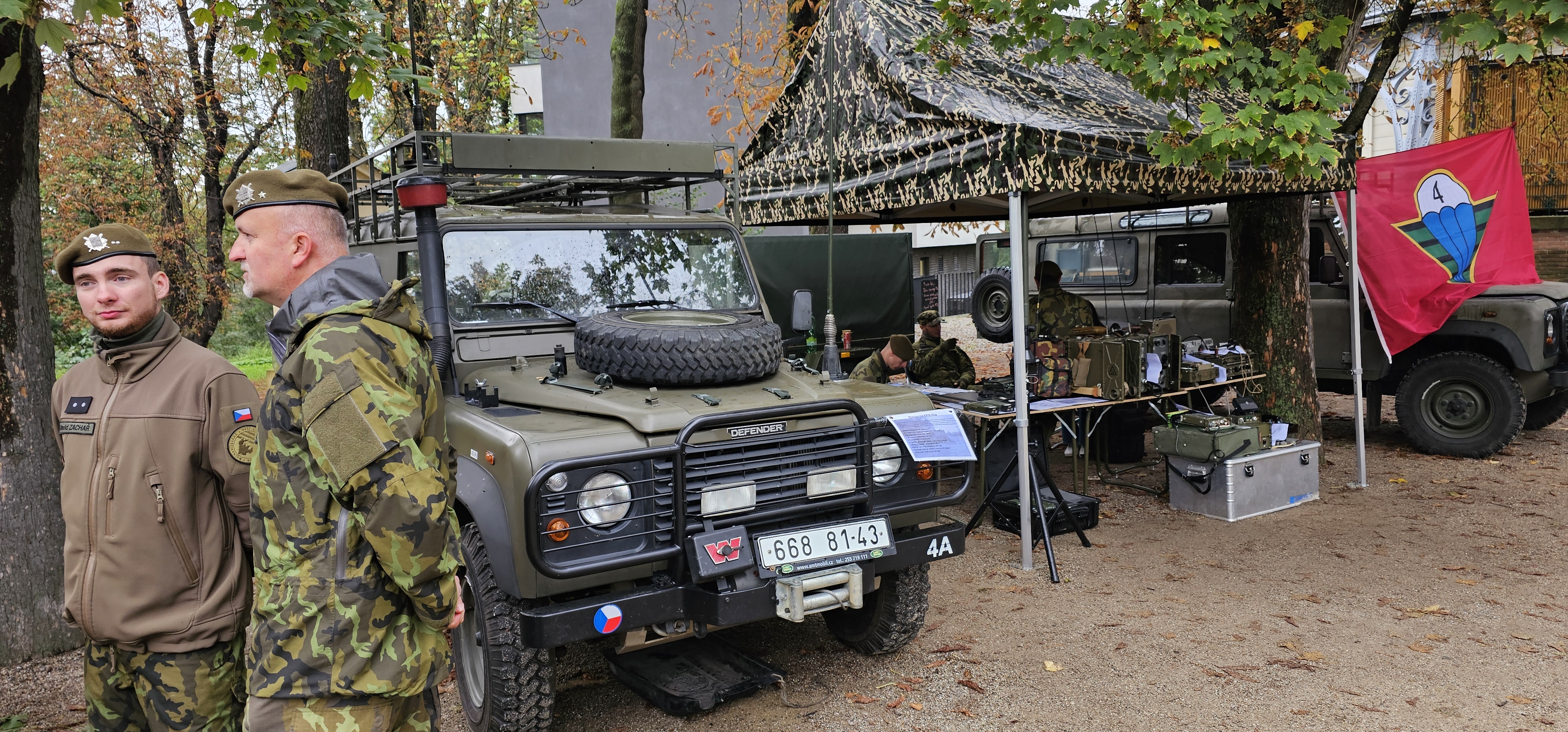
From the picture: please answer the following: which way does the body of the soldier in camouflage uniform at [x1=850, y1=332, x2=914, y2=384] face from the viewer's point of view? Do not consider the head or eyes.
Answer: to the viewer's right

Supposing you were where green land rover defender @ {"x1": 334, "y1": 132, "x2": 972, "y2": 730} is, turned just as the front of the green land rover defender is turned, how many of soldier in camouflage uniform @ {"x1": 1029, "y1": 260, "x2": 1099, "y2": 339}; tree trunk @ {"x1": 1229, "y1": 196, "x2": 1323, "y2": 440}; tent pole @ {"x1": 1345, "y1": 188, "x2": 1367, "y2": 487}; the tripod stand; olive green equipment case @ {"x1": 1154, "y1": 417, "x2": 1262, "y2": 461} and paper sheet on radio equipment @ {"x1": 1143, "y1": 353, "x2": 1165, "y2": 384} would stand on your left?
6

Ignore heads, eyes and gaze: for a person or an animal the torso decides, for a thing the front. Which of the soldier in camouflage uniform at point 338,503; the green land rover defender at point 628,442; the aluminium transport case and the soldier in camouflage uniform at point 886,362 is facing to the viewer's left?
the soldier in camouflage uniform at point 338,503

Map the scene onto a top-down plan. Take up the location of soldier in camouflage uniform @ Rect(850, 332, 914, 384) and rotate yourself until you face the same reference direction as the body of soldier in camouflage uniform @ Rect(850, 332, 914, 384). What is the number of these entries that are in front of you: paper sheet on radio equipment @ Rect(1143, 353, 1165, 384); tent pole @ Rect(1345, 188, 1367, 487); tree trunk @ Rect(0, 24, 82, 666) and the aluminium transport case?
3

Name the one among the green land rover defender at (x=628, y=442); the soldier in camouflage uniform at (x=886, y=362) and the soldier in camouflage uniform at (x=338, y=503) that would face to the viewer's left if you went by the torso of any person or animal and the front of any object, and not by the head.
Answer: the soldier in camouflage uniform at (x=338, y=503)

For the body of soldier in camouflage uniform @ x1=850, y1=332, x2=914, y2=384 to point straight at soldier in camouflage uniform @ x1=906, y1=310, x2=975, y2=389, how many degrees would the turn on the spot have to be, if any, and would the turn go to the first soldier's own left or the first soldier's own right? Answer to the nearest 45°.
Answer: approximately 45° to the first soldier's own left

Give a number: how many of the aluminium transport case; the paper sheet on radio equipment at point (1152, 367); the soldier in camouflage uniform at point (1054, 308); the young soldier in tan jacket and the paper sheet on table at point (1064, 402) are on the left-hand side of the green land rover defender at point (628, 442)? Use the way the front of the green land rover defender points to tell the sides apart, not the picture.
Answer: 4

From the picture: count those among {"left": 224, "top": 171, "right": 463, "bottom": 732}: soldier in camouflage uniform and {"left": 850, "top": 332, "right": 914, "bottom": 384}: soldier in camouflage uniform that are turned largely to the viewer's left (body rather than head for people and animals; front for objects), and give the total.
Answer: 1

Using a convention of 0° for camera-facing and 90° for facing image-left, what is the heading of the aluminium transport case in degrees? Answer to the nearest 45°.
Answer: approximately 315°

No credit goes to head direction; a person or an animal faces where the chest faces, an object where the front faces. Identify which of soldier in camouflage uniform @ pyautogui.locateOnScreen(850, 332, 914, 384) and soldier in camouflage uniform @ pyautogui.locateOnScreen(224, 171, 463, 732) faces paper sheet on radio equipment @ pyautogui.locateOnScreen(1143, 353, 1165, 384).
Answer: soldier in camouflage uniform @ pyautogui.locateOnScreen(850, 332, 914, 384)

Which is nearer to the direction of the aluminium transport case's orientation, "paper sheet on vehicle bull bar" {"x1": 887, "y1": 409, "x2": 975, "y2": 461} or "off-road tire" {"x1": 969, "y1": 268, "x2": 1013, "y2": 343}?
the paper sheet on vehicle bull bar

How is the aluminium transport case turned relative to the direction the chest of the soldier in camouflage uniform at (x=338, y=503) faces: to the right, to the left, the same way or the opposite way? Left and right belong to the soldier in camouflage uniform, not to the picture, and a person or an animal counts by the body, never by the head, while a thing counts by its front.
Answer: to the left

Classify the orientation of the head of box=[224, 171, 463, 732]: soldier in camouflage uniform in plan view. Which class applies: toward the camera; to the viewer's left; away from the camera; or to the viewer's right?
to the viewer's left

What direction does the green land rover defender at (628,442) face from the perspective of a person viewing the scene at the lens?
facing the viewer and to the right of the viewer

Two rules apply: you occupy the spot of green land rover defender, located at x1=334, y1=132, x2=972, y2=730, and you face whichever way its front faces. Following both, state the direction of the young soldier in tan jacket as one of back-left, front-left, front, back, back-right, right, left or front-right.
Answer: right

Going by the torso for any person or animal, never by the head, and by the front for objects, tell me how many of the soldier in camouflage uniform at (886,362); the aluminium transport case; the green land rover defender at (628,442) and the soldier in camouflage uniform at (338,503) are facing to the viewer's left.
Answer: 1

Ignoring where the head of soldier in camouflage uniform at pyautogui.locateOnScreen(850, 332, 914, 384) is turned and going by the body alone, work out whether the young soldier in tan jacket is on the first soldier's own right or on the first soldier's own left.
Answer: on the first soldier's own right

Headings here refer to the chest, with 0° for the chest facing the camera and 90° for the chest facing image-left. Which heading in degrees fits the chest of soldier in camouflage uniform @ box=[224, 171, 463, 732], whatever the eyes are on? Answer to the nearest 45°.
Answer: approximately 90°
